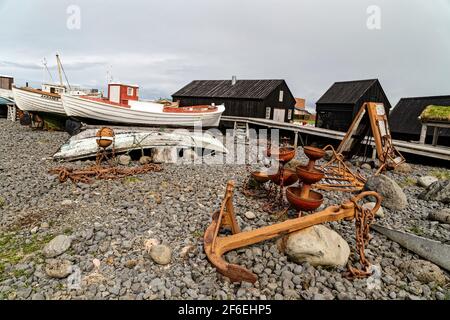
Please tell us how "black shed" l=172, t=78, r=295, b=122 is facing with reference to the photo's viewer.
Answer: facing the viewer and to the right of the viewer

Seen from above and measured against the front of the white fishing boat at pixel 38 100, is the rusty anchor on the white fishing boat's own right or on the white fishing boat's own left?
on the white fishing boat's own left

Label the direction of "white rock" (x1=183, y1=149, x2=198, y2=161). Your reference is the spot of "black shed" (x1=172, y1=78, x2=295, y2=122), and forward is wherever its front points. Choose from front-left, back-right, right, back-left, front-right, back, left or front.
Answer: front-right

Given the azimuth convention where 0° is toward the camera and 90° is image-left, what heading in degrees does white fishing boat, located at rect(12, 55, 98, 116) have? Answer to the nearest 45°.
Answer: approximately 90°

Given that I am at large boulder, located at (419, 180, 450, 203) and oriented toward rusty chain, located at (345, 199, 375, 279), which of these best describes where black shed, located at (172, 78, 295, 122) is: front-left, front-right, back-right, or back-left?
back-right

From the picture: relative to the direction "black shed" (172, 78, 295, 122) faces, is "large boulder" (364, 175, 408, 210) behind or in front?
in front

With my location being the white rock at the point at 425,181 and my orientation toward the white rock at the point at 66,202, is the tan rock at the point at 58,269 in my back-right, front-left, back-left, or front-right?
front-left

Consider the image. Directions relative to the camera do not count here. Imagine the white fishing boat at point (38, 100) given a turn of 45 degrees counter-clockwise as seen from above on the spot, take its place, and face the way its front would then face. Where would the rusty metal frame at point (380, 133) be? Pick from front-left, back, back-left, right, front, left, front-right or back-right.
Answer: left
